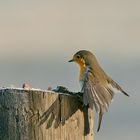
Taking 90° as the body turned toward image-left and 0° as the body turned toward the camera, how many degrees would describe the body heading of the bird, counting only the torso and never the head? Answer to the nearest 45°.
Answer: approximately 90°
